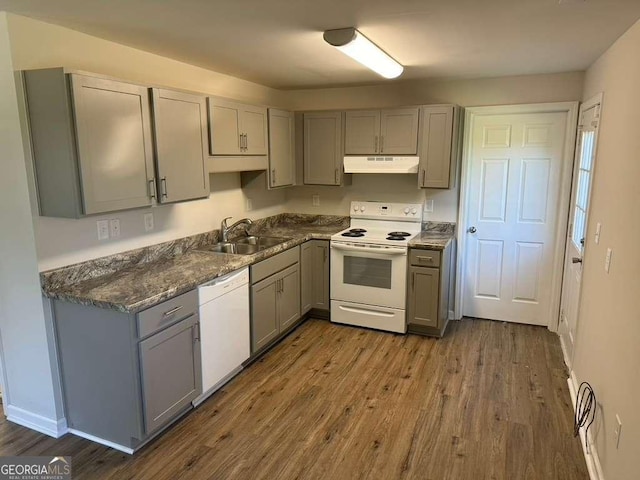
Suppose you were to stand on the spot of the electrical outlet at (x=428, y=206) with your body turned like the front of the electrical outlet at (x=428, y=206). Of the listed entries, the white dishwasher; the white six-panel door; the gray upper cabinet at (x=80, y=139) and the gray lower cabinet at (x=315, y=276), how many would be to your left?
1

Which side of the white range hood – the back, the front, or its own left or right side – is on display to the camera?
front

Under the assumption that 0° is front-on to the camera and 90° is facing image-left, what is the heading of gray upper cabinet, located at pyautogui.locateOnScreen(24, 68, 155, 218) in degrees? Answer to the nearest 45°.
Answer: approximately 315°

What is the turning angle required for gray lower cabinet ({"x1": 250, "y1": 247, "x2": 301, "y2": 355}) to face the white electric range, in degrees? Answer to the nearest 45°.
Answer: approximately 45° to its left

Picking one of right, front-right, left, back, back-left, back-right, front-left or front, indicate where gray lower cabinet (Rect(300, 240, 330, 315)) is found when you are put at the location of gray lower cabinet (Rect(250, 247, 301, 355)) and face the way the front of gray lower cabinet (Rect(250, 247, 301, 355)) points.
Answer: left

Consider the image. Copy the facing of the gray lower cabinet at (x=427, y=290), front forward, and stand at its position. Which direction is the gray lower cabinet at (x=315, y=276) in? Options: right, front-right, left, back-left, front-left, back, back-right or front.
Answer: right

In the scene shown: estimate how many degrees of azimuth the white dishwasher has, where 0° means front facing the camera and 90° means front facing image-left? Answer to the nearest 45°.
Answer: approximately 315°

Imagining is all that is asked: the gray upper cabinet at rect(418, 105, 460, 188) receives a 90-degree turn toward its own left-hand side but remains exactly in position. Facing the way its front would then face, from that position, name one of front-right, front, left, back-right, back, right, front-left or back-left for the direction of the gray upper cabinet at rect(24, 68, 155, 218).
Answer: back-right

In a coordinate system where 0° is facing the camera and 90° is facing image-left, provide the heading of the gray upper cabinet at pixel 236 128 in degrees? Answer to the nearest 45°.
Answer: approximately 315°

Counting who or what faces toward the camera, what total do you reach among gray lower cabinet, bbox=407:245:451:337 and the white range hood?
2

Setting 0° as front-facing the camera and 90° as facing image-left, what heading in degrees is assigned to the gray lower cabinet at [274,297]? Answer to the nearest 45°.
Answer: approximately 315°

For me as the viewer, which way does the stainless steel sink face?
facing the viewer and to the right of the viewer
